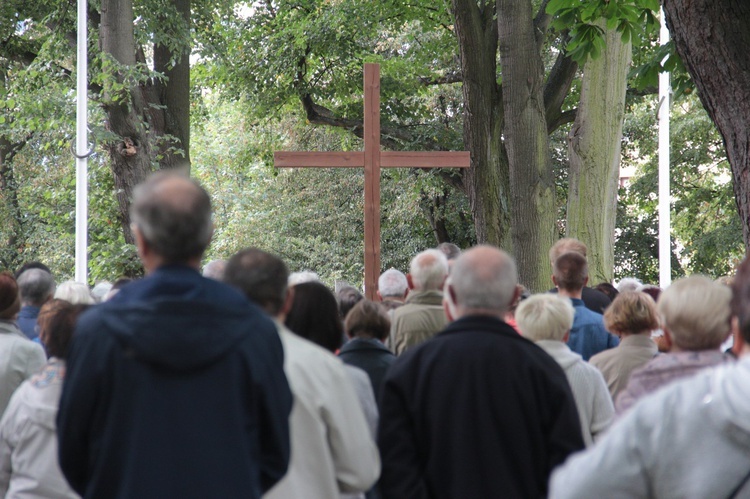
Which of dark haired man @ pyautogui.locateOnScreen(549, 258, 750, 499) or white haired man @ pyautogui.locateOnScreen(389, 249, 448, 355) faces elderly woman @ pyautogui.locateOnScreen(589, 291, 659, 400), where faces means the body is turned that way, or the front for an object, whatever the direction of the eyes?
dark haired man @ pyautogui.locateOnScreen(549, 258, 750, 499)

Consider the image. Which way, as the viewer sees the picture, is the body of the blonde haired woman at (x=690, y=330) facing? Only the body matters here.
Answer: away from the camera

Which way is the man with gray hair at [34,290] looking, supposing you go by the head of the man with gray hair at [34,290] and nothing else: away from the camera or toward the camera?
away from the camera

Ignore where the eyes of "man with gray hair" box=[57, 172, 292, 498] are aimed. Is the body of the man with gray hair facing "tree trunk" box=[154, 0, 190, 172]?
yes

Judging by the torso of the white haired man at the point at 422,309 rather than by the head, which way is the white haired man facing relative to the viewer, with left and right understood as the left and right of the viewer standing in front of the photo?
facing away from the viewer

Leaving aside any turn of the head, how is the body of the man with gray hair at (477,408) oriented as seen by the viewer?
away from the camera

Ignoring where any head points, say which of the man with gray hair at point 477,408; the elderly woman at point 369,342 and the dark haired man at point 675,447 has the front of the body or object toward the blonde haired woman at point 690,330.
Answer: the dark haired man at point 675,447

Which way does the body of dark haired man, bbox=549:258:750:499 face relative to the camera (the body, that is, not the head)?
away from the camera

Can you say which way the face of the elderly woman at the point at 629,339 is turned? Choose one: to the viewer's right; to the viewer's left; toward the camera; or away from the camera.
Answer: away from the camera

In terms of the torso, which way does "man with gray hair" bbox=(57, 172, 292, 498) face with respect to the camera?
away from the camera
